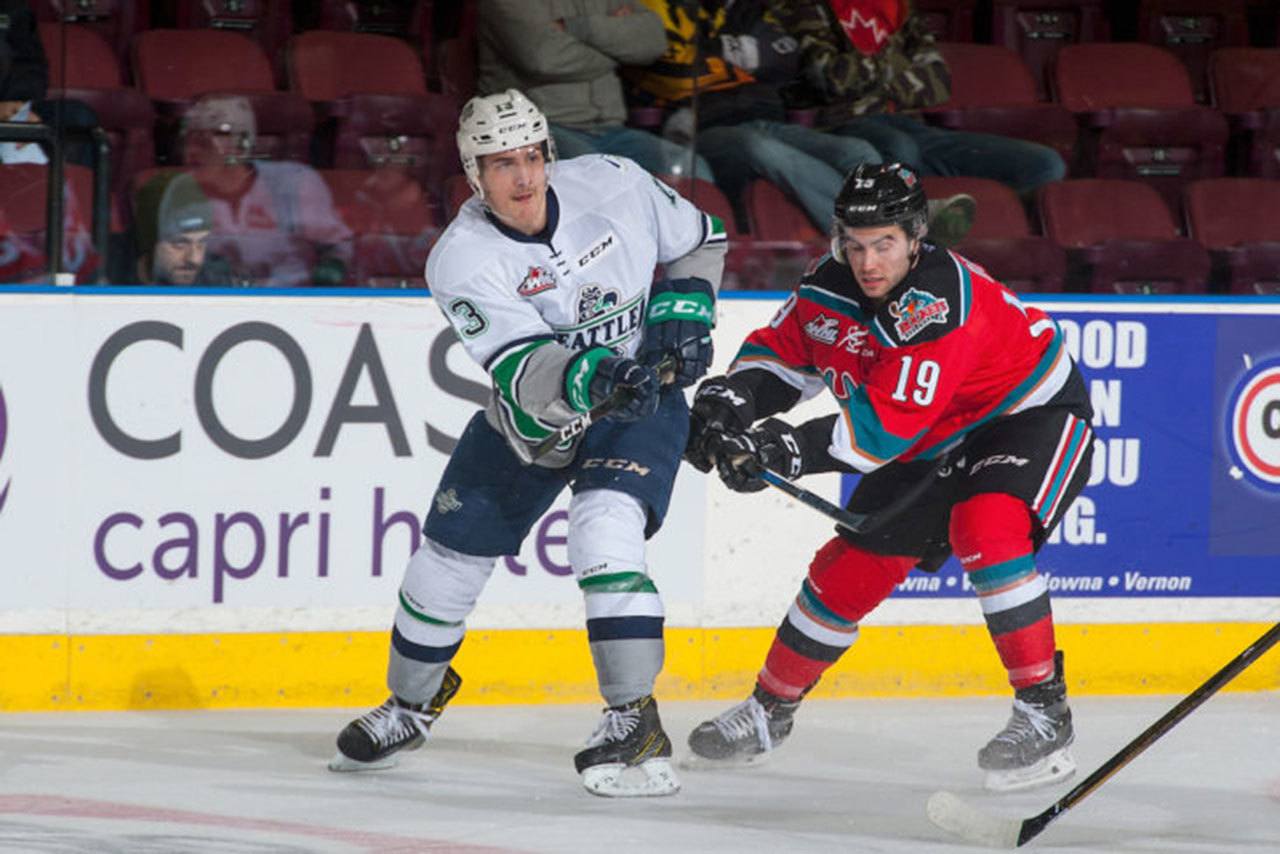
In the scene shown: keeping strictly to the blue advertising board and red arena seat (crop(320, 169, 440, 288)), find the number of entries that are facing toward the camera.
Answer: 2

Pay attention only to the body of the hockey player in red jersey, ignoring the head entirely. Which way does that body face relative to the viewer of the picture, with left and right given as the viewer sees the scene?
facing the viewer and to the left of the viewer

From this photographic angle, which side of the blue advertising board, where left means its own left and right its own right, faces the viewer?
front

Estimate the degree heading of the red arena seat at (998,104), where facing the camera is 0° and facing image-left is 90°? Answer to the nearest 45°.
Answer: approximately 315°

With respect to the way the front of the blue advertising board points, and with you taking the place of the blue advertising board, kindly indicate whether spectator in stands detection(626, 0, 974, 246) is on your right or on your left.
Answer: on your right

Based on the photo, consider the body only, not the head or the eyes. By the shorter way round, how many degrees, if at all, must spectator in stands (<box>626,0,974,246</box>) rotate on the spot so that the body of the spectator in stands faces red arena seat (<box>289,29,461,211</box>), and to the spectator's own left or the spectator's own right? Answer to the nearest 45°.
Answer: approximately 135° to the spectator's own right

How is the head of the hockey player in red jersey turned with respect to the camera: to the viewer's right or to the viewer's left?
to the viewer's left

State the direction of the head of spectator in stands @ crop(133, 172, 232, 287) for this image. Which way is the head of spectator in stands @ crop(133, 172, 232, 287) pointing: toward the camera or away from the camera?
toward the camera

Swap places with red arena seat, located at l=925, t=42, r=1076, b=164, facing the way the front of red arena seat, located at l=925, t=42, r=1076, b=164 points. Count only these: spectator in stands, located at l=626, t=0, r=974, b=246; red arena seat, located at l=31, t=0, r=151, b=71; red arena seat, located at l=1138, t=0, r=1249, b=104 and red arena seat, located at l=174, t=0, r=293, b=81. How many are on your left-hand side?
1

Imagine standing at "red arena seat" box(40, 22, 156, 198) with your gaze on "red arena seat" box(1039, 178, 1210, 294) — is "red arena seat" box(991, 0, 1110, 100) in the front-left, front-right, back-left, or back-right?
front-left

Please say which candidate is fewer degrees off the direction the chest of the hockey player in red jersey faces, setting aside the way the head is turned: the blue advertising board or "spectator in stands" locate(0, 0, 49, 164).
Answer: the spectator in stands

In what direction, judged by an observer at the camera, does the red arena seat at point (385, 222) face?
facing the viewer

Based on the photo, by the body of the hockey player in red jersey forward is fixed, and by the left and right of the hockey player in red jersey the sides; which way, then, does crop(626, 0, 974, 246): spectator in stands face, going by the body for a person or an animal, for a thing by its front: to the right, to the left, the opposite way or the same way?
to the left

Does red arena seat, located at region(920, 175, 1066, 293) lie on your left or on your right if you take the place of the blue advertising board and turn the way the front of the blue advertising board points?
on your right

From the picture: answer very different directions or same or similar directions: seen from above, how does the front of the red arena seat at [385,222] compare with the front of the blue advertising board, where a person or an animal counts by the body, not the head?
same or similar directions
